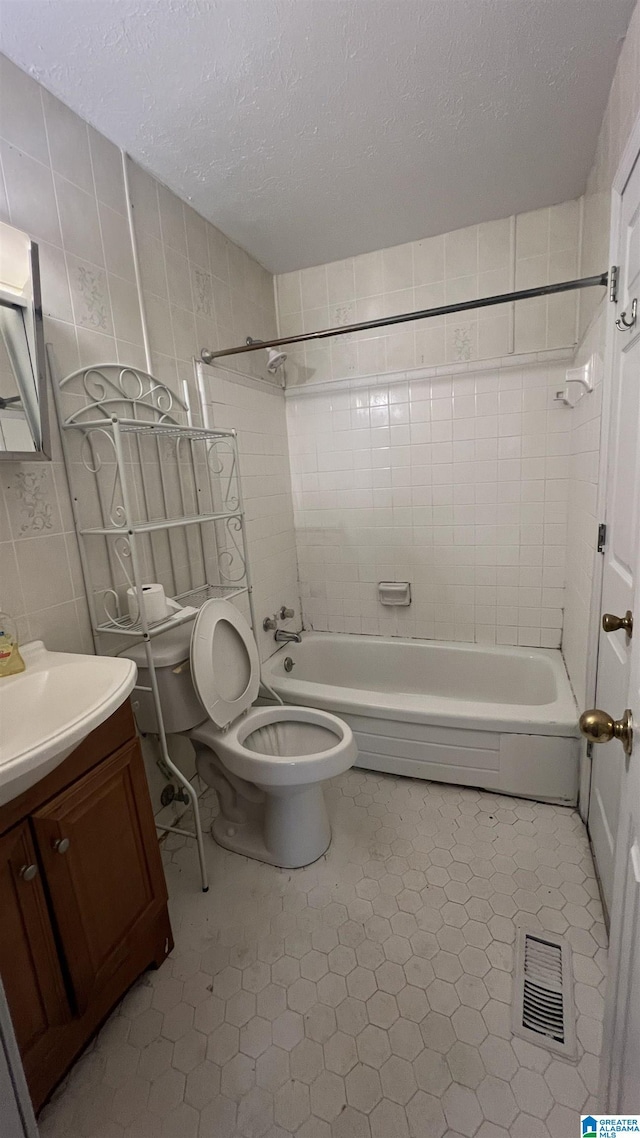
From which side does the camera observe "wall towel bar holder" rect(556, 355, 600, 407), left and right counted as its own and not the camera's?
left

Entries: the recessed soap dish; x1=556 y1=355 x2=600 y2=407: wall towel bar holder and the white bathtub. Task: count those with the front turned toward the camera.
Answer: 2

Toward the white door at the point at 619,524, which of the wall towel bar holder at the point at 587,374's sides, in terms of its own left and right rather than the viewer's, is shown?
left

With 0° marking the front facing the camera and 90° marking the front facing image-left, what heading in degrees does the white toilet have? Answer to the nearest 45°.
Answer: approximately 315°

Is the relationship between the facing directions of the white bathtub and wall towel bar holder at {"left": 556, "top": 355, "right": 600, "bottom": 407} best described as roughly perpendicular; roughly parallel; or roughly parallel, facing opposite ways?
roughly perpendicular

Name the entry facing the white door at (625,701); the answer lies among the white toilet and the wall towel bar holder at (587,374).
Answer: the white toilet
